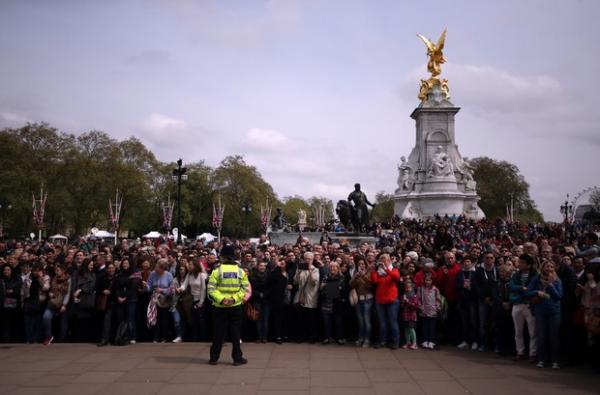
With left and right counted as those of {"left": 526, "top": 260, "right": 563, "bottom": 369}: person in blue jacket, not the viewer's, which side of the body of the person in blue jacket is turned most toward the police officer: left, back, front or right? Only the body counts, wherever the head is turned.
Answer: right

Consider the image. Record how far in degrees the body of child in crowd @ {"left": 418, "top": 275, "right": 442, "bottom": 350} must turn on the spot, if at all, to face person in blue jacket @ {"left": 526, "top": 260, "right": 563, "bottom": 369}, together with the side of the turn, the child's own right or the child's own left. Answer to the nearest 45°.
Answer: approximately 45° to the child's own left

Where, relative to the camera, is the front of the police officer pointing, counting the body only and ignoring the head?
away from the camera

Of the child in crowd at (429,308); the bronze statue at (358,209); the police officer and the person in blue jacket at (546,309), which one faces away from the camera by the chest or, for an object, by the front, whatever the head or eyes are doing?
the police officer

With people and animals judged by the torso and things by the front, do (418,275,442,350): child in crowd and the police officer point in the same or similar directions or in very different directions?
very different directions

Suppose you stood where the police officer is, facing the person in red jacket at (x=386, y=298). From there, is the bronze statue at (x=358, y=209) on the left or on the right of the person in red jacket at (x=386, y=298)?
left
